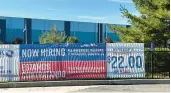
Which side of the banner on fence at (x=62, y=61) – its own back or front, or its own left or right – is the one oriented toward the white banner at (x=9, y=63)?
right

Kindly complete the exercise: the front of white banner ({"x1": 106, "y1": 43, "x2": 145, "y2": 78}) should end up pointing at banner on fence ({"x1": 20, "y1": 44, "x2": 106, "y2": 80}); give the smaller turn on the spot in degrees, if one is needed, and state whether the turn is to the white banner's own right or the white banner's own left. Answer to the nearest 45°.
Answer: approximately 90° to the white banner's own right

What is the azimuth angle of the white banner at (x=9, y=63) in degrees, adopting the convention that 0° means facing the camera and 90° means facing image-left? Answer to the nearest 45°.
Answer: approximately 0°

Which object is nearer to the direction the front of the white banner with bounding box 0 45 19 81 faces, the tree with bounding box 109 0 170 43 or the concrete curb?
the concrete curb

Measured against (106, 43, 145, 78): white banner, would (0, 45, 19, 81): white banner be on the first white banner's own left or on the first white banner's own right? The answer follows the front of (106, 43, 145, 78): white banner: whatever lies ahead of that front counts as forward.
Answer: on the first white banner's own right
